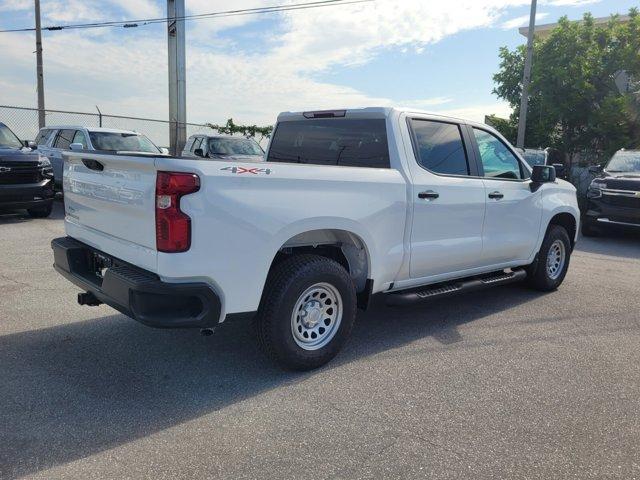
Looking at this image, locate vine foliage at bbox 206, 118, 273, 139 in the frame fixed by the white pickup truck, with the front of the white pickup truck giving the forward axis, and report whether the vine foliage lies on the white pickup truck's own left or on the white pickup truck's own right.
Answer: on the white pickup truck's own left

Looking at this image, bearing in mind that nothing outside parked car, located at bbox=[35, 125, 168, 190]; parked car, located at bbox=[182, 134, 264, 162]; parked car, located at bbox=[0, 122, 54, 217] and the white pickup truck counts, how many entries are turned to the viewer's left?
0

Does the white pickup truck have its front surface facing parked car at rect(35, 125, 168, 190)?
no

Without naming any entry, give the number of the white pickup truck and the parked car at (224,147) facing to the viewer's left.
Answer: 0

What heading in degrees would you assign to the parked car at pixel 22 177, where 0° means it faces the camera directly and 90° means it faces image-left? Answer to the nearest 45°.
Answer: approximately 315°

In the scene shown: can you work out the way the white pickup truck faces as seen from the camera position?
facing away from the viewer and to the right of the viewer

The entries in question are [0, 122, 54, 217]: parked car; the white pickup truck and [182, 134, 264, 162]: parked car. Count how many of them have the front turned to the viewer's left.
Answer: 0

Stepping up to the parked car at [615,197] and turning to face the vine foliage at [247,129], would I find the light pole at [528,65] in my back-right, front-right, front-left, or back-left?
front-right

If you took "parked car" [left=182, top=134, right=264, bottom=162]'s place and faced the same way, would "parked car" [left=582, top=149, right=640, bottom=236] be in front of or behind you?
in front

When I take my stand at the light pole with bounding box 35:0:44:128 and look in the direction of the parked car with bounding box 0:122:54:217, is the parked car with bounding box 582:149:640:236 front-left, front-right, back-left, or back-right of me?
front-left

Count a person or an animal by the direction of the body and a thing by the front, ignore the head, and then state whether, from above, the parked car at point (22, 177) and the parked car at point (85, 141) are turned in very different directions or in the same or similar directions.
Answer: same or similar directions

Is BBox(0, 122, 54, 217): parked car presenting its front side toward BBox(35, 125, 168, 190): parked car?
no

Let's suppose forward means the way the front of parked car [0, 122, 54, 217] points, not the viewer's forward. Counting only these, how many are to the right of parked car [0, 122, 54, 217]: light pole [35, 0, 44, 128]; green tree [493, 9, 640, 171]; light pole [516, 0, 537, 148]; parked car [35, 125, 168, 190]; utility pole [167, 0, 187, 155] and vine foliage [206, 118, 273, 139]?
0

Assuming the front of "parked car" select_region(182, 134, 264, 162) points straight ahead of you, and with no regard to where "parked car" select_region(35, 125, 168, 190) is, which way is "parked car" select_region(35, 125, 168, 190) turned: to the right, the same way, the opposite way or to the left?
the same way

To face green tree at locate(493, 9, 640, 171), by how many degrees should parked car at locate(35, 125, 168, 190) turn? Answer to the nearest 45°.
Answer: approximately 45° to its left

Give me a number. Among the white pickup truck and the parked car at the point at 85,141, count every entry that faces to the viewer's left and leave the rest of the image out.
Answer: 0

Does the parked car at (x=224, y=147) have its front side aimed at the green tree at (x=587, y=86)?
no

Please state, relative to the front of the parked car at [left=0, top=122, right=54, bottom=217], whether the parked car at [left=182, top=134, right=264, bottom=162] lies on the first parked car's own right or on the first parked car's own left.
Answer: on the first parked car's own left

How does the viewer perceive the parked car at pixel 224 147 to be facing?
facing the viewer and to the right of the viewer
